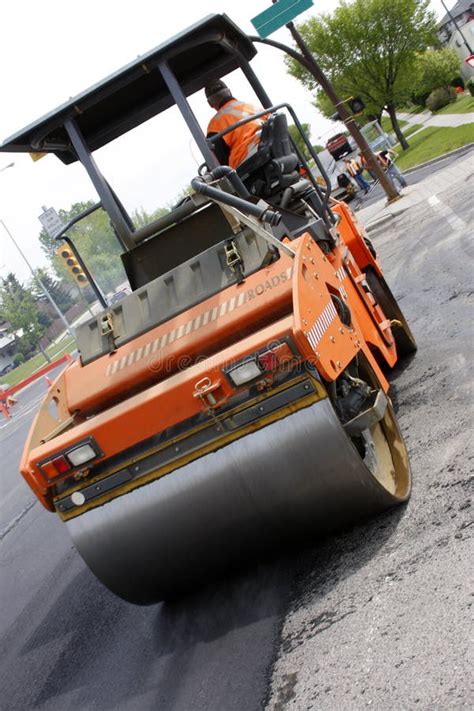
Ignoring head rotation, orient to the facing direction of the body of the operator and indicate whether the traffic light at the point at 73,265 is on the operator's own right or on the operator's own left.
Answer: on the operator's own left

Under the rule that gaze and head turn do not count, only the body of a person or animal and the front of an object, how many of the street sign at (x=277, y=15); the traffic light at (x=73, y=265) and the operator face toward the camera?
2

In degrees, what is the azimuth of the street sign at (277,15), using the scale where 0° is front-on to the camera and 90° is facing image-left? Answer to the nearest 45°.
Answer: approximately 0°

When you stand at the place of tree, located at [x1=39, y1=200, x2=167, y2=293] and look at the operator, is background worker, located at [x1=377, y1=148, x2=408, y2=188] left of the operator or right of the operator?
left

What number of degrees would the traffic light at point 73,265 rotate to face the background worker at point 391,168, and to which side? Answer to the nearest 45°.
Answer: approximately 135° to its left

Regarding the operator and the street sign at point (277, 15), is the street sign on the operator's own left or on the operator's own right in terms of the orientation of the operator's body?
on the operator's own right

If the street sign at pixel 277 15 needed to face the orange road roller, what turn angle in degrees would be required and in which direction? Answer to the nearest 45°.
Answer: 0° — it already faces it

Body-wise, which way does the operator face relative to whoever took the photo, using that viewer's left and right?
facing away from the viewer and to the left of the viewer
